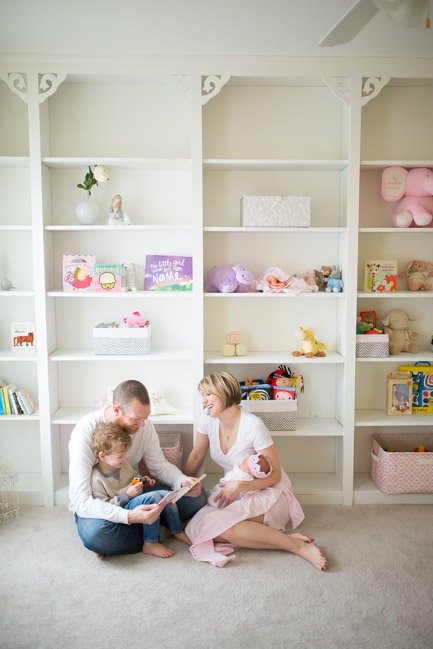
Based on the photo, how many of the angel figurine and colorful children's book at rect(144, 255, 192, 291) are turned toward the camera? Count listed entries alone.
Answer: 2

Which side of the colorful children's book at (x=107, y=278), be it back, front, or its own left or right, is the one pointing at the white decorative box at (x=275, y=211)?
left

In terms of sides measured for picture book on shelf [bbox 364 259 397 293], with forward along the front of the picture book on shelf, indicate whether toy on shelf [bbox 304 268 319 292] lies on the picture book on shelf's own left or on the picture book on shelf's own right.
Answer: on the picture book on shelf's own right

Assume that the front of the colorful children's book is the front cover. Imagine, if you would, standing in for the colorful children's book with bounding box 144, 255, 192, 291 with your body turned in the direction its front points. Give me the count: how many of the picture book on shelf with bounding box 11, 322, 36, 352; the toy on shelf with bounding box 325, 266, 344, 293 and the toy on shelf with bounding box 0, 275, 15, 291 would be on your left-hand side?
1

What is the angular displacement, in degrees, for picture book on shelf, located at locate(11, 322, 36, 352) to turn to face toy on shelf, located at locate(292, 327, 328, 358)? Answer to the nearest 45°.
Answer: approximately 90° to its left

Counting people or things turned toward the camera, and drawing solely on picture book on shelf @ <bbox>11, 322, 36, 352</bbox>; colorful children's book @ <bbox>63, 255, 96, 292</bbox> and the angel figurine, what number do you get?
3

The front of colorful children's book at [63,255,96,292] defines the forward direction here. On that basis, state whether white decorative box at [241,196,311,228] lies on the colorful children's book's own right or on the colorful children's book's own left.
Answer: on the colorful children's book's own left

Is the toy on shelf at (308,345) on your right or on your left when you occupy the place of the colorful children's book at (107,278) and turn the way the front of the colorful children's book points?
on your left

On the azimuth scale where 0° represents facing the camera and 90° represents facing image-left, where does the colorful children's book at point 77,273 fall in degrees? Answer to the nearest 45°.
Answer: approximately 0°

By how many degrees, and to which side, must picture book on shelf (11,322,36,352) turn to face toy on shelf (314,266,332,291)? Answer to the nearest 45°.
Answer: approximately 90° to its left
